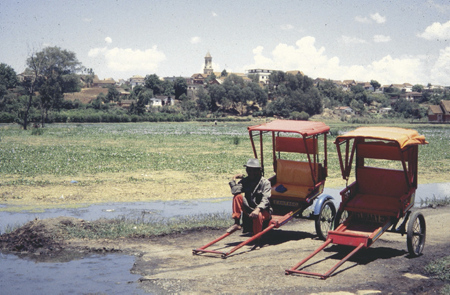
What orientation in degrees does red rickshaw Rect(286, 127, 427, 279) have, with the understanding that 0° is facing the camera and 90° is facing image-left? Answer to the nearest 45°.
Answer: approximately 45°

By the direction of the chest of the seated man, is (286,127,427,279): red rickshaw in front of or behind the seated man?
behind

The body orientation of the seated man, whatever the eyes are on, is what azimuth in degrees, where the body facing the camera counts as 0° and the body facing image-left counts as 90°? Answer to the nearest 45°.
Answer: approximately 45°
